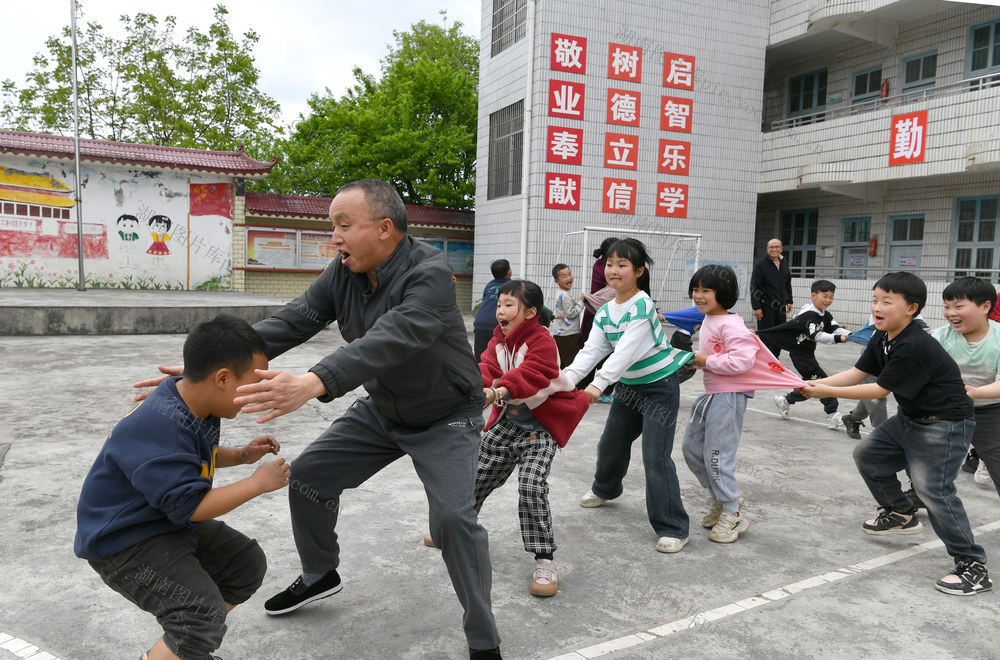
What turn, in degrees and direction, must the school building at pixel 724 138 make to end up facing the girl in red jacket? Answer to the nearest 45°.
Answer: approximately 45° to its left

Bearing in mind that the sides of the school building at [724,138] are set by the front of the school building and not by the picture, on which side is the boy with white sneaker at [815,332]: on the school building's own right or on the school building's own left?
on the school building's own left

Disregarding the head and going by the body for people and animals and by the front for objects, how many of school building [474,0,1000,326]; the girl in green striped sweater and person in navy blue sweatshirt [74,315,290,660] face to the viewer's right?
1

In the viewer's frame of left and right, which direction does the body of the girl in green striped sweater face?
facing the viewer and to the left of the viewer

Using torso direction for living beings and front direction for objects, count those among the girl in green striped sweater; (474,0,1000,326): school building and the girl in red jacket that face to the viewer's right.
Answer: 0

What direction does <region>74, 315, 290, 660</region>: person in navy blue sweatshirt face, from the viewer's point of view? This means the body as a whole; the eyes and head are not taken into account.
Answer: to the viewer's right

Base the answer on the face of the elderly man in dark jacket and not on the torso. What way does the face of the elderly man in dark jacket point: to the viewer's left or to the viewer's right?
to the viewer's left

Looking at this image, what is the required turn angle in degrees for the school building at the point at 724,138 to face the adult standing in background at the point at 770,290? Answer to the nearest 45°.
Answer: approximately 45° to its left

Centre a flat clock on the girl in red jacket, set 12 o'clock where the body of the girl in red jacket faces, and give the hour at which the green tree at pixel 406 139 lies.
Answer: The green tree is roughly at 4 o'clock from the girl in red jacket.

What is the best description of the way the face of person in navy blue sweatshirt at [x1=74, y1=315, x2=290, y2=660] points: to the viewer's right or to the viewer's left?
to the viewer's right
